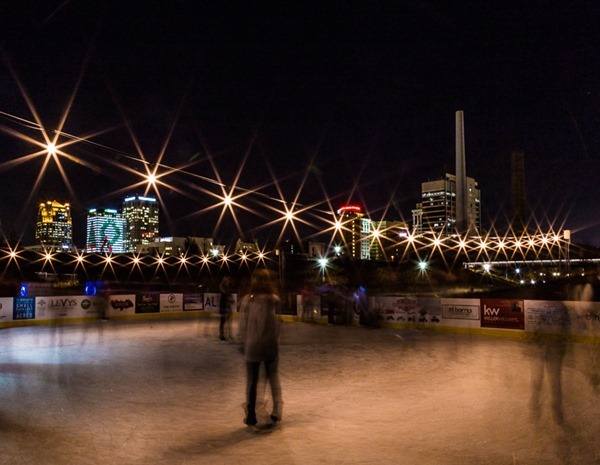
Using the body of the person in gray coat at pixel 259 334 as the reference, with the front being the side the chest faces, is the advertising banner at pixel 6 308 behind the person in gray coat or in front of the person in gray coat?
in front

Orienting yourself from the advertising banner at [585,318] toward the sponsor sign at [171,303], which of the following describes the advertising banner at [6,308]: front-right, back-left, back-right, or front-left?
front-left

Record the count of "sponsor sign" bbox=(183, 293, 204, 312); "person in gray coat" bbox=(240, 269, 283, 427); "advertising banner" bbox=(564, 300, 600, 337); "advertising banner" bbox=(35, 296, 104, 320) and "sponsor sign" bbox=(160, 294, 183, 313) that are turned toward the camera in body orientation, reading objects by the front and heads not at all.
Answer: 4

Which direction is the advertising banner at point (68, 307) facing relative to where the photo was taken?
toward the camera

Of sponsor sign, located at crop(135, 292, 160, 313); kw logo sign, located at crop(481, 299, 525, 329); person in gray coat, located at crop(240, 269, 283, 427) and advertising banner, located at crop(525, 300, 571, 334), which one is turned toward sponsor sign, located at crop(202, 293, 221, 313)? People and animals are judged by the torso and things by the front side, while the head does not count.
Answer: the person in gray coat

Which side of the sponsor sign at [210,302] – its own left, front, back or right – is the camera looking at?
front

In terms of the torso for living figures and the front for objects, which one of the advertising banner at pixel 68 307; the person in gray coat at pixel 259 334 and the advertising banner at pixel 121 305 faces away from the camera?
the person in gray coat

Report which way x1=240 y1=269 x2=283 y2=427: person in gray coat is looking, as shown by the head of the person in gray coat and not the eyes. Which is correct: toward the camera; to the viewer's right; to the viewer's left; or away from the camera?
away from the camera

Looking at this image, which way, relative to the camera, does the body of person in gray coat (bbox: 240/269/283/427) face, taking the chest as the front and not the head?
away from the camera

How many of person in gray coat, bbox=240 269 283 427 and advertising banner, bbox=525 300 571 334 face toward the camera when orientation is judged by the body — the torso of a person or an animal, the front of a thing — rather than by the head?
1

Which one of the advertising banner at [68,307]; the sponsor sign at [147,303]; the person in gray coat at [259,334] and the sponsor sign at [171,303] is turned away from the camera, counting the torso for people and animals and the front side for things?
the person in gray coat

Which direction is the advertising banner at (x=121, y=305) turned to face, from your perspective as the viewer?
facing the viewer

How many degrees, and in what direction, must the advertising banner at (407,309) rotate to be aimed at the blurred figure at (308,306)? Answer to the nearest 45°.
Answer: approximately 135° to its right

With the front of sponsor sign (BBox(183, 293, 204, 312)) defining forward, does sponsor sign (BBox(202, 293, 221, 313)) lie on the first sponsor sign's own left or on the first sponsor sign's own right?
on the first sponsor sign's own left

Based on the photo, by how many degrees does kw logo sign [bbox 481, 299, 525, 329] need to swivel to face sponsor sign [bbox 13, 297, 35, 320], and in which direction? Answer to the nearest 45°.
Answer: approximately 90° to its right

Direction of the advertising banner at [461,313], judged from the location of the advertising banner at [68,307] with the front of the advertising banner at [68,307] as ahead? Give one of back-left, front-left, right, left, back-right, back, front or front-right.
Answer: front-left
